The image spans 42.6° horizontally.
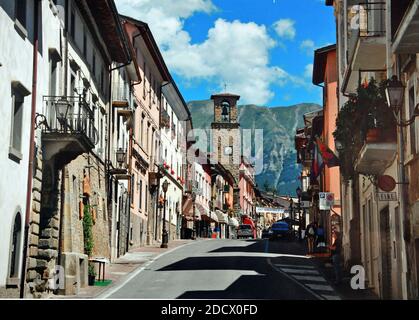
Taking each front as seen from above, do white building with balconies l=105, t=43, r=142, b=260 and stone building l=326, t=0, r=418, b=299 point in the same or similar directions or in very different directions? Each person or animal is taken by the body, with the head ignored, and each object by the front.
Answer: very different directions

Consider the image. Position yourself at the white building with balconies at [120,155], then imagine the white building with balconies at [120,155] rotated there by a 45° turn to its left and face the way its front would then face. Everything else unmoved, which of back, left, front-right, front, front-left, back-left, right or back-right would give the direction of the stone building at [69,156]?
back-right

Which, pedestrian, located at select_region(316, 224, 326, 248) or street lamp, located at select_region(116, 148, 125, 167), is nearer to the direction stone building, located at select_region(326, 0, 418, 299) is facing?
the street lamp

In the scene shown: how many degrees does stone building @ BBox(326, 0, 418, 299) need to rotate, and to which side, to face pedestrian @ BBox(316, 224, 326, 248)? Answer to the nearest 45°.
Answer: approximately 90° to its right

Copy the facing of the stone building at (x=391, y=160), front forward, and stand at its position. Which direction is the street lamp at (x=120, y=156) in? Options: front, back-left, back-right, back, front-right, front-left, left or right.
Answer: front-right

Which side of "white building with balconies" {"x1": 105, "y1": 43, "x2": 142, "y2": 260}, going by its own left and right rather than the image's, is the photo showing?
right

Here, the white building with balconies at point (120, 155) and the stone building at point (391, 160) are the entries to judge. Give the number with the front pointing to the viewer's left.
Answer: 1

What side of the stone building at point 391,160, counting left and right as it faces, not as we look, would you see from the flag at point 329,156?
right

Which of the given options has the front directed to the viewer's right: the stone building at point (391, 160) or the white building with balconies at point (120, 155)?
the white building with balconies at point (120, 155)

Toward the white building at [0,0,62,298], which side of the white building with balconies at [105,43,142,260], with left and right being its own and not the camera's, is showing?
right

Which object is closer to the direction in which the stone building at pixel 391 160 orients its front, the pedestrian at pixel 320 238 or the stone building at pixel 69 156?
the stone building

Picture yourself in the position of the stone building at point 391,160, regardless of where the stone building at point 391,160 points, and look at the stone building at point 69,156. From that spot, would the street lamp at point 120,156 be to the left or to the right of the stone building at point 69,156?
right

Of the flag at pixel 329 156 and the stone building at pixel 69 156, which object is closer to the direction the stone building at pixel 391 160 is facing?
the stone building

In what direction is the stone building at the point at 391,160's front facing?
to the viewer's left
